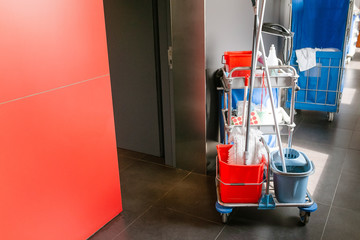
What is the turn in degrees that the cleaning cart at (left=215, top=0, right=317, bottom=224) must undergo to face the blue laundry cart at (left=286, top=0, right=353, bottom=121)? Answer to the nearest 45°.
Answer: approximately 180°

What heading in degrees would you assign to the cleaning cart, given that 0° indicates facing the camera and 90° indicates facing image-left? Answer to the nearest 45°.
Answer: approximately 0°
